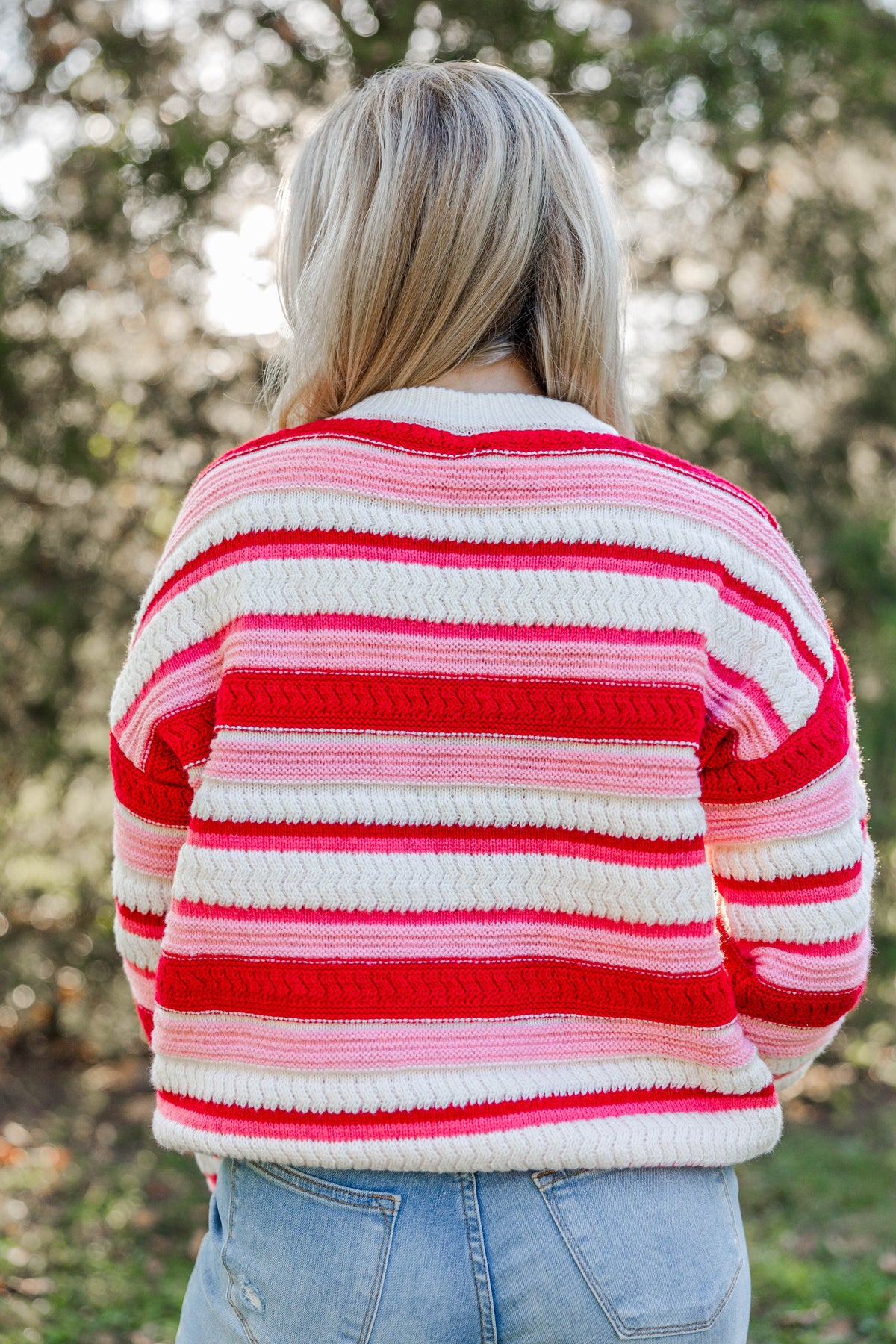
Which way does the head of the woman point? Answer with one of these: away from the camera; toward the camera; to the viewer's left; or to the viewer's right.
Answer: away from the camera

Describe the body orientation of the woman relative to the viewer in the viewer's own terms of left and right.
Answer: facing away from the viewer
